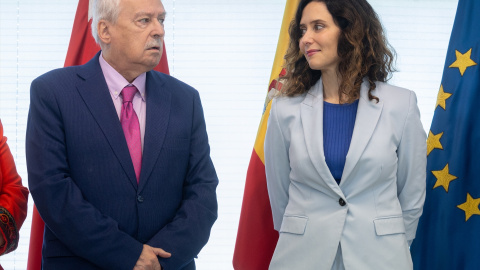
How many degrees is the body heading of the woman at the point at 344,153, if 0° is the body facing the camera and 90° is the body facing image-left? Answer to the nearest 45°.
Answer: approximately 0°

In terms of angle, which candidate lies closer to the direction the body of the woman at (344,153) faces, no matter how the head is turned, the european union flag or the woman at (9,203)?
the woman

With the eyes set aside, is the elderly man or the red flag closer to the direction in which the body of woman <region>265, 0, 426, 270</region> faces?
the elderly man

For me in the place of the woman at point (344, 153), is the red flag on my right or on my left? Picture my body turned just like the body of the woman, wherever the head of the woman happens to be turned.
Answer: on my right

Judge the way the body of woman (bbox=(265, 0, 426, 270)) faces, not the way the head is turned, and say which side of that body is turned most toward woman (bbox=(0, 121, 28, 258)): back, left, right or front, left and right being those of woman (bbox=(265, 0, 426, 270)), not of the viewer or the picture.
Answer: right

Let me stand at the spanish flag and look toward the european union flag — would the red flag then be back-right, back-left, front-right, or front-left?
back-left

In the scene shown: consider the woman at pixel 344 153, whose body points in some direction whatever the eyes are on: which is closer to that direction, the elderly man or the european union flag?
the elderly man

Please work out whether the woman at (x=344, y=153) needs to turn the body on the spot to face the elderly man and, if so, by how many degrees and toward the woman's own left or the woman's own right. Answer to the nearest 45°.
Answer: approximately 45° to the woman's own right
